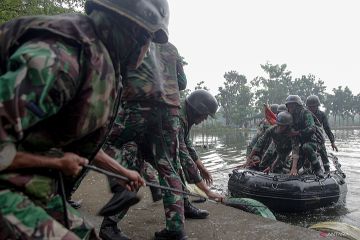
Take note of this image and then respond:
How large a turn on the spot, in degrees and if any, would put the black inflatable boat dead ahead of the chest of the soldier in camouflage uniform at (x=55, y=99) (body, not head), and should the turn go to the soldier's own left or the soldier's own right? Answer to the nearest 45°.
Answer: approximately 45° to the soldier's own left

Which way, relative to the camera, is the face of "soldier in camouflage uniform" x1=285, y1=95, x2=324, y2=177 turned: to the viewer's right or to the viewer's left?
to the viewer's left

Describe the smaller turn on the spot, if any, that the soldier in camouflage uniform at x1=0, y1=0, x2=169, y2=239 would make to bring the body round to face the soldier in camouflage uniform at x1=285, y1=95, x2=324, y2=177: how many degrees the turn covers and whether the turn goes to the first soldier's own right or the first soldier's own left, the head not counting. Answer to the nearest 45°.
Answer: approximately 45° to the first soldier's own left

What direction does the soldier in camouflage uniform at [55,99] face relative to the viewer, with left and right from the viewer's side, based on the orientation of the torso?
facing to the right of the viewer

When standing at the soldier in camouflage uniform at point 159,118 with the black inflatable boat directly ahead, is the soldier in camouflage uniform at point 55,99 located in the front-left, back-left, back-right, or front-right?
back-right

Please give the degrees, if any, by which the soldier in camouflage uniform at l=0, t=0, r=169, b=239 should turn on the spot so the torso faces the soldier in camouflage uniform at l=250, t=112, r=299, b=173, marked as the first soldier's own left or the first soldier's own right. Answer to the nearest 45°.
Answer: approximately 45° to the first soldier's own left
